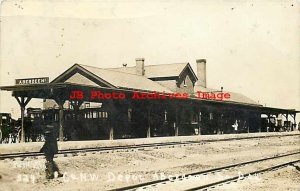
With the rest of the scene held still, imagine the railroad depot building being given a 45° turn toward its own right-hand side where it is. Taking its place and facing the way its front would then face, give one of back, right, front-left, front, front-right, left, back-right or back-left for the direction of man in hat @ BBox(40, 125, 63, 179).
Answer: front

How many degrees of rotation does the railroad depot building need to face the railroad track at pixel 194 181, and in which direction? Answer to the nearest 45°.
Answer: approximately 45° to its right

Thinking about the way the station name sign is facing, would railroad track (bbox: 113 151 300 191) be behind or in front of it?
in front

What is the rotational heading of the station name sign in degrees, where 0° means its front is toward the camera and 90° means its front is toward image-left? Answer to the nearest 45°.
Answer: approximately 0°

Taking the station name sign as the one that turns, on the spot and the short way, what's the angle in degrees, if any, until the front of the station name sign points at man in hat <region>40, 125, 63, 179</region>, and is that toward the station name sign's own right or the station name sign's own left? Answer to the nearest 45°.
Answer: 0° — it already faces them
